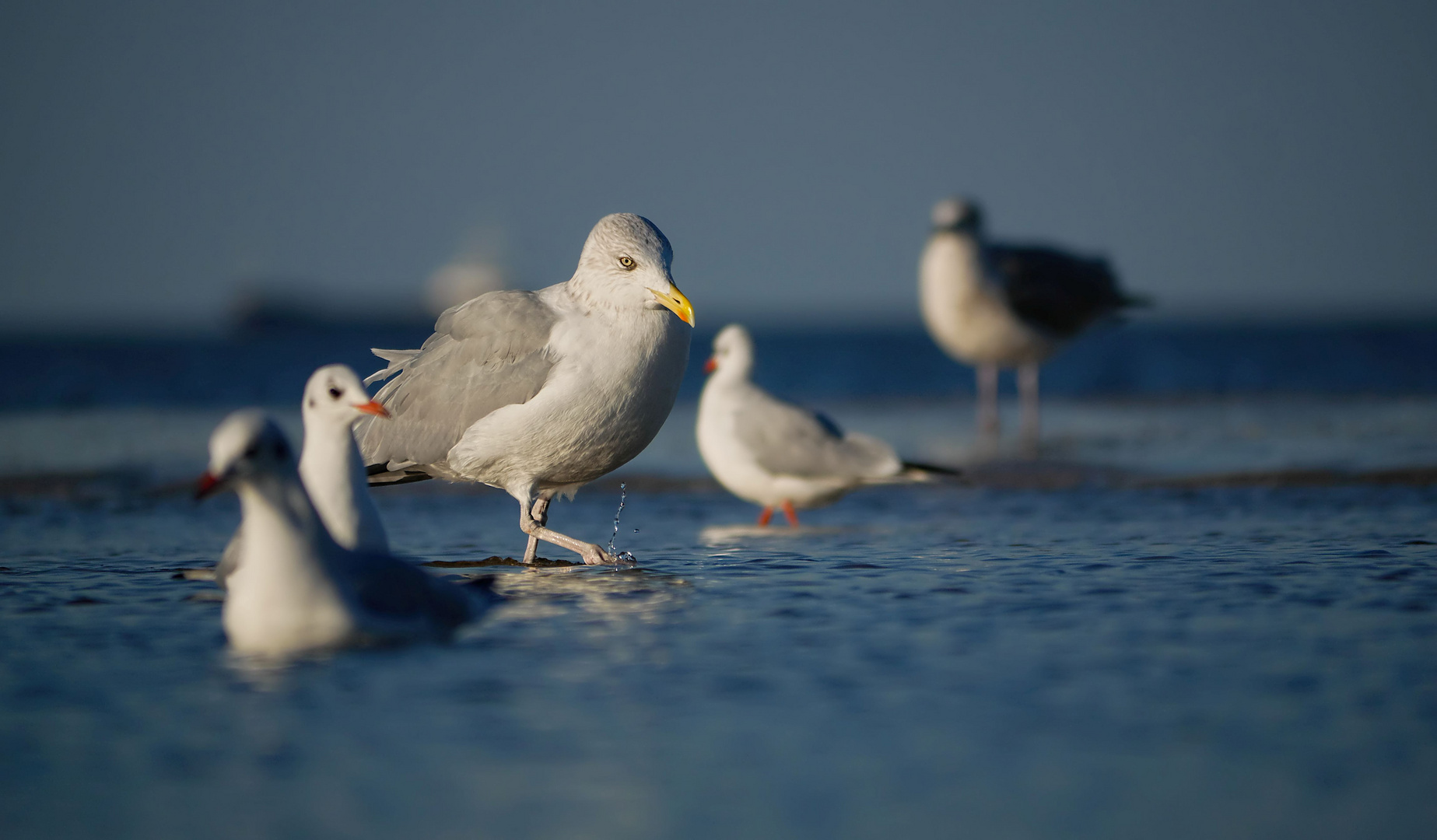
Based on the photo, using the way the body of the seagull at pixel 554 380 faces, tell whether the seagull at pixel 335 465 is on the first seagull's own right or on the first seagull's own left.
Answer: on the first seagull's own right

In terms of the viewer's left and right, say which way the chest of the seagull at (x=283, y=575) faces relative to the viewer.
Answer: facing the viewer and to the left of the viewer

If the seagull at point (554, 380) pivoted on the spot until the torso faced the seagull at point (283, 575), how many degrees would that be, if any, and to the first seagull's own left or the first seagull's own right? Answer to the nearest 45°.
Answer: approximately 90° to the first seagull's own right

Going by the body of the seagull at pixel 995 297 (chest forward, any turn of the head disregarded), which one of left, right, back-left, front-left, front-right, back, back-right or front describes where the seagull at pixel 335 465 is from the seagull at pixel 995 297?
front-left

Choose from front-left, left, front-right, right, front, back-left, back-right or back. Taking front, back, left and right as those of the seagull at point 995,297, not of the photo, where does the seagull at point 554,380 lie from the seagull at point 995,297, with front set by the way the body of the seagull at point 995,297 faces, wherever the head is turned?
front-left

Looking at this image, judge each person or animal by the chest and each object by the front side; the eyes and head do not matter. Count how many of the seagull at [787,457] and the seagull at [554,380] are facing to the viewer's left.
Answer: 1

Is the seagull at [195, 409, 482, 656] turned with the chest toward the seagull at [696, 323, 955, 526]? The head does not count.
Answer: no

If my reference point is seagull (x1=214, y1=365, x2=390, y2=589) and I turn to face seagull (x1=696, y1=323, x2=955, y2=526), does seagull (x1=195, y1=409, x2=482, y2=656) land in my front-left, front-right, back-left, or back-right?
back-right

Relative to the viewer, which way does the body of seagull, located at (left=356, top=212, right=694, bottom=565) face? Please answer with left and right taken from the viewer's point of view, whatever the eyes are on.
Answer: facing the viewer and to the right of the viewer

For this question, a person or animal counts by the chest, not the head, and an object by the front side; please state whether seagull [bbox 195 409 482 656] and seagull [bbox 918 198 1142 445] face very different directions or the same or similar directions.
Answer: same or similar directions

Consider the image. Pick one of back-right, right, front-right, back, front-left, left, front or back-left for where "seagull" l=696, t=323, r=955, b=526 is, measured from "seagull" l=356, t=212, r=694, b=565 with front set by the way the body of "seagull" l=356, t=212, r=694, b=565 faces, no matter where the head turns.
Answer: left

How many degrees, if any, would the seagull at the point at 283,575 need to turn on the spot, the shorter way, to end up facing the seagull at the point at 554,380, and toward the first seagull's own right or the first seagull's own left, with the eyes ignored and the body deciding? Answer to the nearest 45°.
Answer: approximately 180°

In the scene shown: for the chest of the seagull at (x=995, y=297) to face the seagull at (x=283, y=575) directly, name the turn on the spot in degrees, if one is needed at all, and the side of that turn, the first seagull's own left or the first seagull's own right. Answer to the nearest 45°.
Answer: approximately 45° to the first seagull's own left

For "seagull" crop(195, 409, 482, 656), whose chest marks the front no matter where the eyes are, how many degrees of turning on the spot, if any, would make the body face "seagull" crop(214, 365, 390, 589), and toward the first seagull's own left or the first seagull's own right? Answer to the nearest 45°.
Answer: approximately 135° to the first seagull's own right

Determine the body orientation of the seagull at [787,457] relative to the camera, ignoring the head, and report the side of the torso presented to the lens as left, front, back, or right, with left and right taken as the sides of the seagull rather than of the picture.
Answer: left

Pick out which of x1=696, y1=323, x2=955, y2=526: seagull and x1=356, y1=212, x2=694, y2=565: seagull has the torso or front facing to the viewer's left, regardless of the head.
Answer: x1=696, y1=323, x2=955, y2=526: seagull
